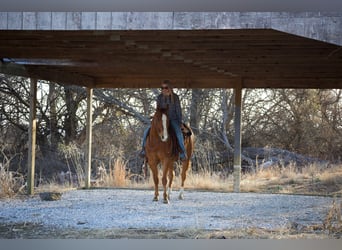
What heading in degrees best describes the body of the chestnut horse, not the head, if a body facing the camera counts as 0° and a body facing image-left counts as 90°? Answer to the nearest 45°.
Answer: approximately 0°

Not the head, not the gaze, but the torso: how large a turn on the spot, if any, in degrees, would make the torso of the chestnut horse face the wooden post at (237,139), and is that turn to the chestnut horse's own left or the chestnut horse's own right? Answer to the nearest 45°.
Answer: approximately 135° to the chestnut horse's own left
